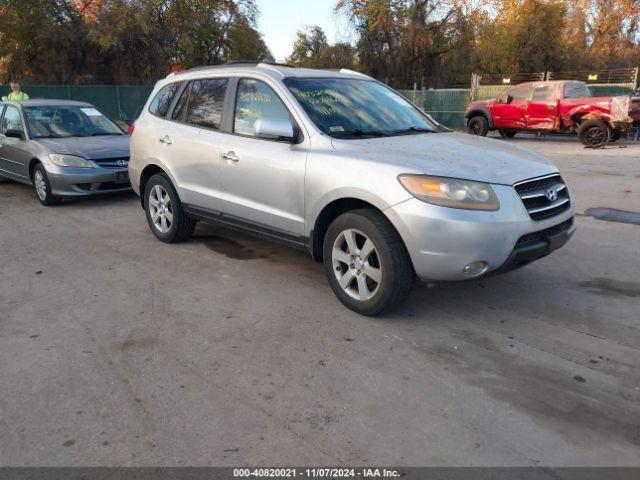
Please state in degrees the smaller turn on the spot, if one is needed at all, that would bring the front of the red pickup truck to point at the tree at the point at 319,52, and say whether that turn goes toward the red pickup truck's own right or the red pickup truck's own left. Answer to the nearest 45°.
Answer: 0° — it already faces it

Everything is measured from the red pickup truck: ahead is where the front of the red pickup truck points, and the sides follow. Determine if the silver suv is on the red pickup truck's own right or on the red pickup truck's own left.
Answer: on the red pickup truck's own left

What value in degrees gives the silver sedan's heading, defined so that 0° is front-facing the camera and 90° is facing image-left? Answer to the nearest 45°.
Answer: approximately 315°

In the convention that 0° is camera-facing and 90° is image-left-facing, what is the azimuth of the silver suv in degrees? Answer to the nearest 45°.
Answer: approximately 315°

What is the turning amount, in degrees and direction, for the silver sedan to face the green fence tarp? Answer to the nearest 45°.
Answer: approximately 135° to its left

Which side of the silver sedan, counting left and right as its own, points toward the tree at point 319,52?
left

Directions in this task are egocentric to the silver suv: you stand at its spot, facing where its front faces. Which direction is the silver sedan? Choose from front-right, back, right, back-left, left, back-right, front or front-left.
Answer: back

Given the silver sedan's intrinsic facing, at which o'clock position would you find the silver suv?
The silver suv is roughly at 1 o'clock from the silver sedan.

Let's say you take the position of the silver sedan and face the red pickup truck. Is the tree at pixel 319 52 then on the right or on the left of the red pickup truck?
left

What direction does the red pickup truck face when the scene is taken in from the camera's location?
facing away from the viewer and to the left of the viewer
